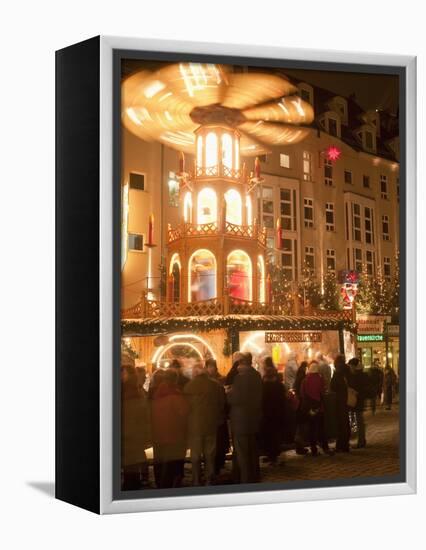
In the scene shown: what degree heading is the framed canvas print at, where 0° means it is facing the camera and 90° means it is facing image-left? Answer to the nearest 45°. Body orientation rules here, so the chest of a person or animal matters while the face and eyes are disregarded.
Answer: approximately 315°
